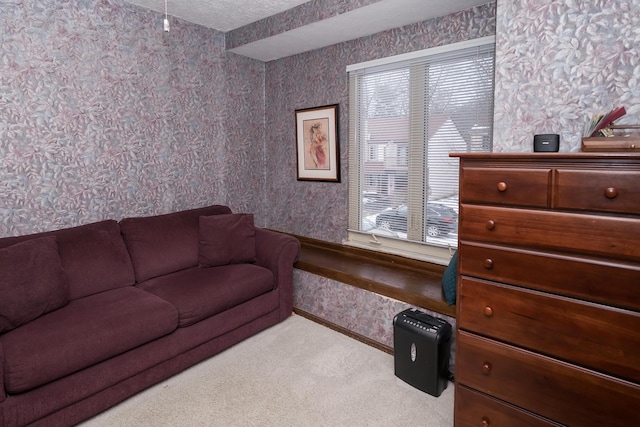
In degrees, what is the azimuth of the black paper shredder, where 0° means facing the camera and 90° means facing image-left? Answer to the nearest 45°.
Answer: approximately 45°

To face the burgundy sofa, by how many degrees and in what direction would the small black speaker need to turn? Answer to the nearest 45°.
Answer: approximately 90° to its right

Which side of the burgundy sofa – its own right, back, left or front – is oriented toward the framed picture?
left

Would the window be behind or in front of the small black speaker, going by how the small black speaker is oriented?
behind

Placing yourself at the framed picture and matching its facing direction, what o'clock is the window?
The window is roughly at 9 o'clock from the framed picture.

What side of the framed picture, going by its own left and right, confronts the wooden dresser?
left

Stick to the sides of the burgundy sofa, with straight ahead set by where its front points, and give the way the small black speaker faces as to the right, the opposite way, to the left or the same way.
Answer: to the right

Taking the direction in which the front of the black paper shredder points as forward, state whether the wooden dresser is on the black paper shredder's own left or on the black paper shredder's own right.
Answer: on the black paper shredder's own left
